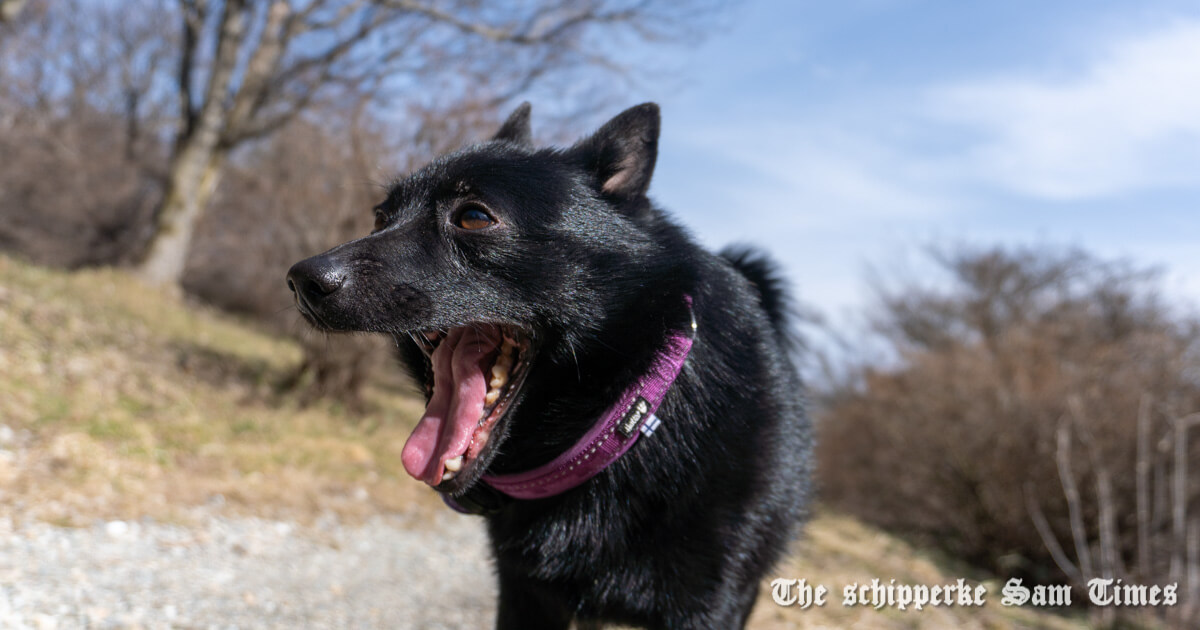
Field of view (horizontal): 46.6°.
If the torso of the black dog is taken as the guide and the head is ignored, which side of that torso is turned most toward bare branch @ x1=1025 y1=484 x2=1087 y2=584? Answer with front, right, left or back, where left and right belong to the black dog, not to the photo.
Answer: back

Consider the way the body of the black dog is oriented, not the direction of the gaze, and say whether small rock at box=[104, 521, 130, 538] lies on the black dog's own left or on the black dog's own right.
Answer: on the black dog's own right

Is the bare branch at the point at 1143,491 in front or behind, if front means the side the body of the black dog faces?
behind

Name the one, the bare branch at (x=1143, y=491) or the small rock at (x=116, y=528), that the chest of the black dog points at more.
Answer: the small rock

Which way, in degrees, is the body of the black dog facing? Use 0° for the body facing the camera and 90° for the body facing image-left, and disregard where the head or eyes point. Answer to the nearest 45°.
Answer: approximately 45°

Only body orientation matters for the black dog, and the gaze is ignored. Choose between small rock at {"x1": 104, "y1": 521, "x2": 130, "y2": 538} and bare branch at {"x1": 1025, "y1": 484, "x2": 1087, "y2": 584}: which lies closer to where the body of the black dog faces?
the small rock
